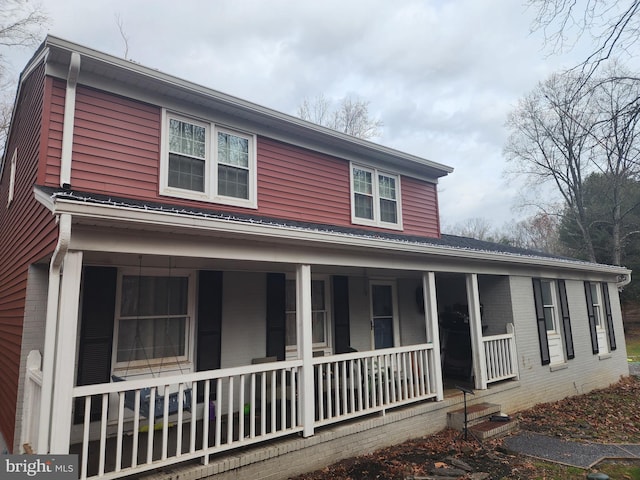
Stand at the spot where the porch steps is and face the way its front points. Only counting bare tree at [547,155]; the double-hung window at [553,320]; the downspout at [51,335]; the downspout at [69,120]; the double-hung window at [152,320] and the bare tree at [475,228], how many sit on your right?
3

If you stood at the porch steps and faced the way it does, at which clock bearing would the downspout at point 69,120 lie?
The downspout is roughly at 3 o'clock from the porch steps.

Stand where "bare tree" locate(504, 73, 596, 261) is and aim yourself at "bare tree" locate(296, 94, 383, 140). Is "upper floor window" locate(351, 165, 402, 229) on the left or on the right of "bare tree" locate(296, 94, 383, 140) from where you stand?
left

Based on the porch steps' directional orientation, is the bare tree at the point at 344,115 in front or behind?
behind

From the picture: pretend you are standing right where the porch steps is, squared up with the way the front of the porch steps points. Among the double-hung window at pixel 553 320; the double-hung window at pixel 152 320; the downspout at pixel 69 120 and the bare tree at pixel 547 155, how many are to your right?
2

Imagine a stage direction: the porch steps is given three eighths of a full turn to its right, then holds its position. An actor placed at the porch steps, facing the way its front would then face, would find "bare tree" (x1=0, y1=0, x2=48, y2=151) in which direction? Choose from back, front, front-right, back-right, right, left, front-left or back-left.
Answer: front

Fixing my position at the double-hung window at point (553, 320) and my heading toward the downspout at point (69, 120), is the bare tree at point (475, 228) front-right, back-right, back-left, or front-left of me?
back-right

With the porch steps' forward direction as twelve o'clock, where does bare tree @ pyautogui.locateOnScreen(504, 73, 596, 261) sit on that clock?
The bare tree is roughly at 8 o'clock from the porch steps.

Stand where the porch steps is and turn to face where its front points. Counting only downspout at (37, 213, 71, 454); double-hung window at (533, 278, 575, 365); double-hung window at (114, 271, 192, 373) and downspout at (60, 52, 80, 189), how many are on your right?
3

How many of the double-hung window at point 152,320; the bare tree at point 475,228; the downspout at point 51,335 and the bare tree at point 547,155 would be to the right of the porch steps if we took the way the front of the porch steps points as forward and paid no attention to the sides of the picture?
2

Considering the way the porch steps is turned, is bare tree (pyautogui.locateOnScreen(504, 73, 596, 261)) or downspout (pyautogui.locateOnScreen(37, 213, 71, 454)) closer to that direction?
the downspout

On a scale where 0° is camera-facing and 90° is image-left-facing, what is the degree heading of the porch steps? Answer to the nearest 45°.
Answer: approximately 315°
